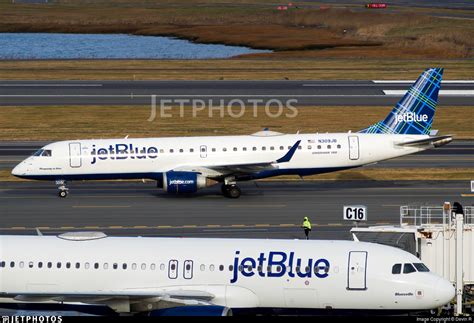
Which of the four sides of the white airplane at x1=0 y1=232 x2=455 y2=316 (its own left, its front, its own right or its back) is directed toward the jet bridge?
front

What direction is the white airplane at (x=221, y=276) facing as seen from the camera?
to the viewer's right

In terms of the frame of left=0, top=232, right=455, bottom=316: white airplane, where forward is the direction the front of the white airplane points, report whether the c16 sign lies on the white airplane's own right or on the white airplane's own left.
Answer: on the white airplane's own left

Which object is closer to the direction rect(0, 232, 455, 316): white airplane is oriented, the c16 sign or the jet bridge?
the jet bridge

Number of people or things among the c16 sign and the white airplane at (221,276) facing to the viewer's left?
0

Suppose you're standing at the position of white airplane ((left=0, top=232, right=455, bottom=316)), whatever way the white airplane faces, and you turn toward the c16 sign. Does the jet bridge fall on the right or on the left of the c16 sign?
right

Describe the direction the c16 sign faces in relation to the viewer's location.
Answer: facing the viewer

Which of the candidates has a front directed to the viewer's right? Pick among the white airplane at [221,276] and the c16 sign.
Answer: the white airplane
